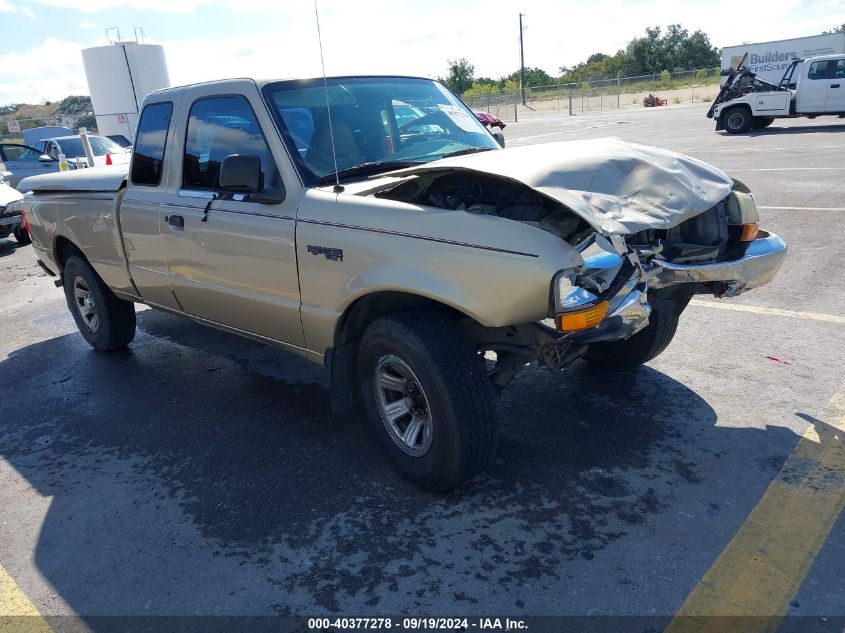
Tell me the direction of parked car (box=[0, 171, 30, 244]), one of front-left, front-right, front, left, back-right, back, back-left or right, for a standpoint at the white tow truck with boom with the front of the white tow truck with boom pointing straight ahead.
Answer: back-right

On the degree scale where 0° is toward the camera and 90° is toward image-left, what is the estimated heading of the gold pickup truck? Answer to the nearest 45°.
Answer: approximately 315°

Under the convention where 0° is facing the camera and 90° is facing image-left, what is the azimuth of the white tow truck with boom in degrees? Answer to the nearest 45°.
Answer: approximately 270°

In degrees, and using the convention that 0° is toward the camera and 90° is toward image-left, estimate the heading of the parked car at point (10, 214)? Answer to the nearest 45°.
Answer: approximately 315°

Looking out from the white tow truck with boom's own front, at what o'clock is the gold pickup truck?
The gold pickup truck is roughly at 3 o'clock from the white tow truck with boom.

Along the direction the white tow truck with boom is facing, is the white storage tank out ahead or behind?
behind

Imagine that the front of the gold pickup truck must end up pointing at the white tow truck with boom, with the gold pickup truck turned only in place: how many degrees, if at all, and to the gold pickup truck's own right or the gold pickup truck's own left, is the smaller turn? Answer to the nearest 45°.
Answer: approximately 90° to the gold pickup truck's own left
